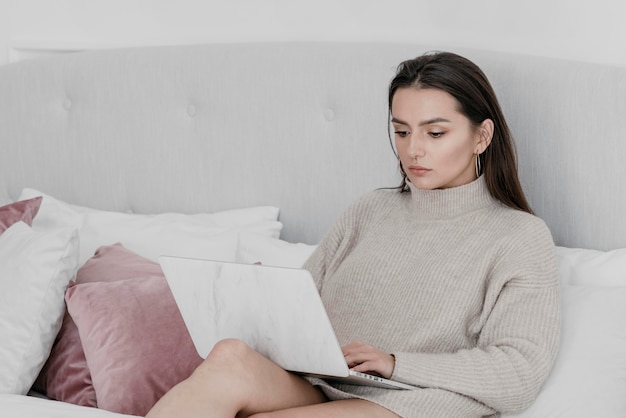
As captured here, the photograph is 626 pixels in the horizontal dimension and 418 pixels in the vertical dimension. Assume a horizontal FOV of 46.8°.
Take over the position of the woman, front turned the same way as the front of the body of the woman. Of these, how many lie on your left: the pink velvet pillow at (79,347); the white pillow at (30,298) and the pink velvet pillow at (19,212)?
0

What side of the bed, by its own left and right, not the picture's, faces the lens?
front

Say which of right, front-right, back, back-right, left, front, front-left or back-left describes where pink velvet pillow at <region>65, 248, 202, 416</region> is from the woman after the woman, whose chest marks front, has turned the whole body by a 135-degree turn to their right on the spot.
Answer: left

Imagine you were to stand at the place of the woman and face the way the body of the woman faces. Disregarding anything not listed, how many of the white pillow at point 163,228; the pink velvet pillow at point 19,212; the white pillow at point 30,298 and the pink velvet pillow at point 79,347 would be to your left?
0

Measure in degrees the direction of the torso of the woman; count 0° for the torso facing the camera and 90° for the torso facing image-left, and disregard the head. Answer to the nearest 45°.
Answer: approximately 45°

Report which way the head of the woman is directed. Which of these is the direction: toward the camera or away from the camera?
toward the camera

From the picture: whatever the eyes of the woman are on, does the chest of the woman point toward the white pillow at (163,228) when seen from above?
no
